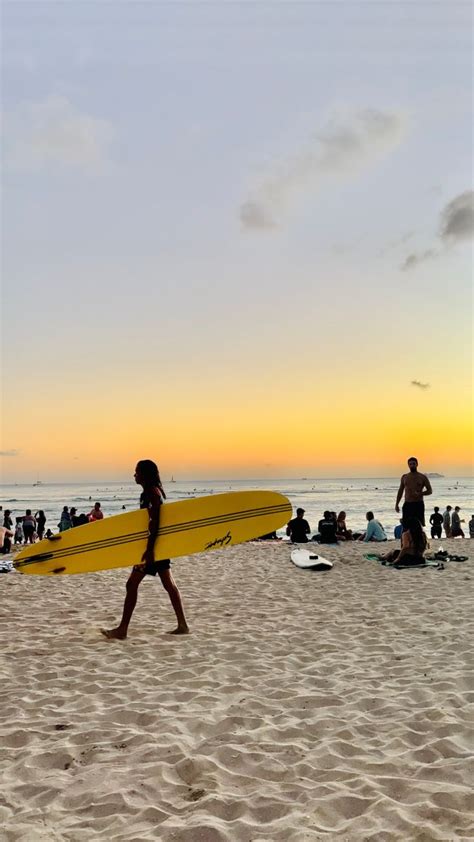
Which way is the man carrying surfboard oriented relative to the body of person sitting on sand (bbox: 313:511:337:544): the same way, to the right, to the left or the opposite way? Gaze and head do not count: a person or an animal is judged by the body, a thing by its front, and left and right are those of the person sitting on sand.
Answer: to the left

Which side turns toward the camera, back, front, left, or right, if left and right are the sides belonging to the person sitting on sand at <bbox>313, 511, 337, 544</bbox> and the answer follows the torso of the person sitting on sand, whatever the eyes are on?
back

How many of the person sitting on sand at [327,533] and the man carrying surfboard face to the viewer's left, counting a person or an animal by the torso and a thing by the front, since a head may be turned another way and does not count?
1

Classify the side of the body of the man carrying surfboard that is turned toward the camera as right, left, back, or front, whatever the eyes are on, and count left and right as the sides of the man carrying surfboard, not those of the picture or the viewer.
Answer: left

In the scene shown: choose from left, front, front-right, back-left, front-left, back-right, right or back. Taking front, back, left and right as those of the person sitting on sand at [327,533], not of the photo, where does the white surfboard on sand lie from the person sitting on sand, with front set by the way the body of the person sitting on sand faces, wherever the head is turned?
back

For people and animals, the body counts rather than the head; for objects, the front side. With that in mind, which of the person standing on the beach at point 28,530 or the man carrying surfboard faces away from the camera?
the person standing on the beach

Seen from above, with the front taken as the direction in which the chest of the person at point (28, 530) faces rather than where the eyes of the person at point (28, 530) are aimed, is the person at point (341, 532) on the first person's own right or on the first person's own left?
on the first person's own right

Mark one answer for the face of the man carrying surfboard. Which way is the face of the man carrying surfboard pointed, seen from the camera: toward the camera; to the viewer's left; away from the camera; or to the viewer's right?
to the viewer's left

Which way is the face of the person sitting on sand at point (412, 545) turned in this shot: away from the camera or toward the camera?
away from the camera

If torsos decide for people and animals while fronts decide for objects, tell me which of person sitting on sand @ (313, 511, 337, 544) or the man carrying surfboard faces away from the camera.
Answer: the person sitting on sand

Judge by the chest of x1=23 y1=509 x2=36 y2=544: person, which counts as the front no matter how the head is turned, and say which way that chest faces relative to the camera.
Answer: away from the camera
